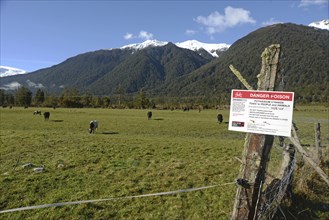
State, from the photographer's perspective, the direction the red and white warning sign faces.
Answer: facing the viewer
